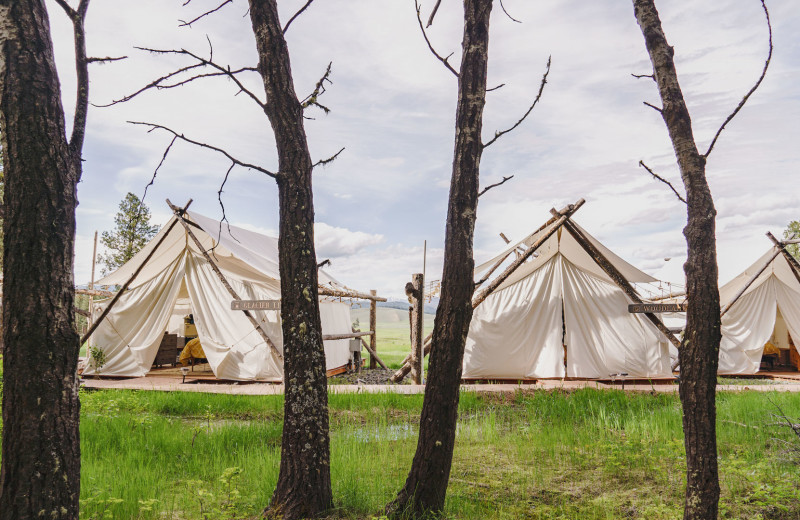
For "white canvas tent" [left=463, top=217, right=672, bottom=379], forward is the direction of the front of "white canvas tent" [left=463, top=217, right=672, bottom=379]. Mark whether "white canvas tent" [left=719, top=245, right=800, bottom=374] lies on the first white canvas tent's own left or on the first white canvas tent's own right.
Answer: on the first white canvas tent's own left

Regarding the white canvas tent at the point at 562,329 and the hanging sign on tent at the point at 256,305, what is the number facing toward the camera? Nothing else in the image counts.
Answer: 2

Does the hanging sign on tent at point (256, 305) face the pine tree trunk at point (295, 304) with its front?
yes

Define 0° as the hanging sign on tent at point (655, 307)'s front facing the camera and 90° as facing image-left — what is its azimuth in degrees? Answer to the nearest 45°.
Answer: approximately 0°

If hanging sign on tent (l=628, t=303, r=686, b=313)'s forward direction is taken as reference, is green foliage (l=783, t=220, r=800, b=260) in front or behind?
behind

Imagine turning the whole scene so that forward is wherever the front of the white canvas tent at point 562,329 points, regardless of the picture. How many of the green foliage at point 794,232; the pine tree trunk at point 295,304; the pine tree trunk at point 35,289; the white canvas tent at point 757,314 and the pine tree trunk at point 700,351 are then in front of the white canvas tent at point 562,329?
3

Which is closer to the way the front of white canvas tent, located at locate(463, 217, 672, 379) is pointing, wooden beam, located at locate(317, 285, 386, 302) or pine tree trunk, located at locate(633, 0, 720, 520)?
the pine tree trunk
